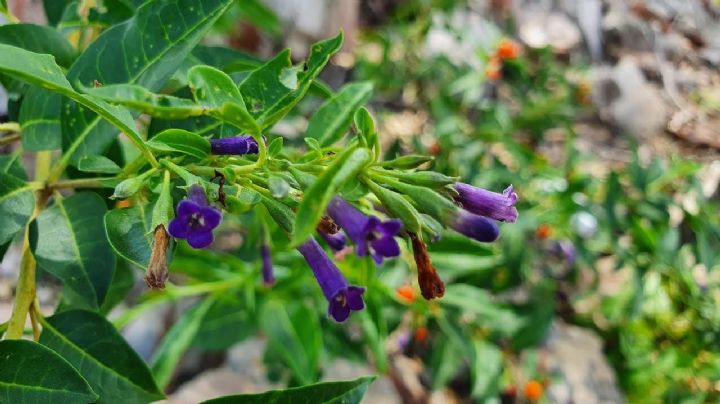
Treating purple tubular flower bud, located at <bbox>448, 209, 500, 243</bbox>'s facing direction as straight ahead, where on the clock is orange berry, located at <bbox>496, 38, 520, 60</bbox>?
The orange berry is roughly at 9 o'clock from the purple tubular flower bud.

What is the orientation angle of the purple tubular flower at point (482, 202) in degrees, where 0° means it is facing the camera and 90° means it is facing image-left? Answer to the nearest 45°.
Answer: approximately 270°

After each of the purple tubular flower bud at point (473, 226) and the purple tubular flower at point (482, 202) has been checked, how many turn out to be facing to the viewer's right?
2

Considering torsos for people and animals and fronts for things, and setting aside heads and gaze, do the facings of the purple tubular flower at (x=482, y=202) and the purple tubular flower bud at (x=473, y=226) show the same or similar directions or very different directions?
same or similar directions
